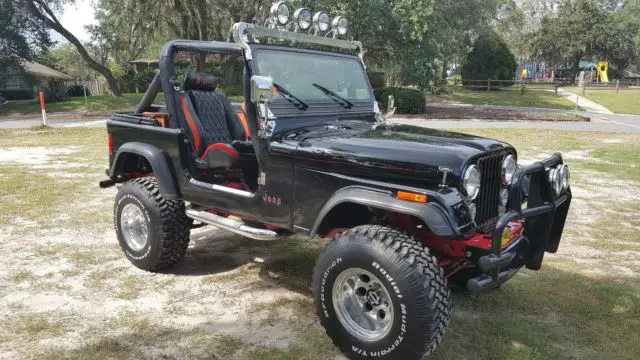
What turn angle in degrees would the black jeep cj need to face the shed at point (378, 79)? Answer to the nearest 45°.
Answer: approximately 135° to its left

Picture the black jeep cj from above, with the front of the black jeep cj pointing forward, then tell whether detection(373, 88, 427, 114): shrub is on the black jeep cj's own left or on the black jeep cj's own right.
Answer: on the black jeep cj's own left

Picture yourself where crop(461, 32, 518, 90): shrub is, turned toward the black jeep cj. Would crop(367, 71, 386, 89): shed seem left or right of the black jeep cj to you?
right

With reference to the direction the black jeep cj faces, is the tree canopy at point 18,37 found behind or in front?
behind

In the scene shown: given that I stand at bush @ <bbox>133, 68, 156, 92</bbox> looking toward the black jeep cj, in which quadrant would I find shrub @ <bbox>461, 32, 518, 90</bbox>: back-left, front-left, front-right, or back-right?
front-left

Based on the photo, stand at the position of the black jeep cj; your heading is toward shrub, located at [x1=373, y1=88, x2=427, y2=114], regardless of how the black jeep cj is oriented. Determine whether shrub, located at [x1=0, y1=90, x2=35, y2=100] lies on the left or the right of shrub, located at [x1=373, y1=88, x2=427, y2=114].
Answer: left

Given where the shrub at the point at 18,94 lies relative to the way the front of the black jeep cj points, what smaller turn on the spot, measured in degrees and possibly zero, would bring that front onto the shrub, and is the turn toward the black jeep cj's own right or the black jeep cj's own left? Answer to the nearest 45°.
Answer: approximately 180°

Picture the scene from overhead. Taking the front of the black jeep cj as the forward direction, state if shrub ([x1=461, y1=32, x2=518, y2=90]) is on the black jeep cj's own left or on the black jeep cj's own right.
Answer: on the black jeep cj's own left

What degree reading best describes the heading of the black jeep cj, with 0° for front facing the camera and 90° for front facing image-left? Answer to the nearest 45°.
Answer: approximately 315°
